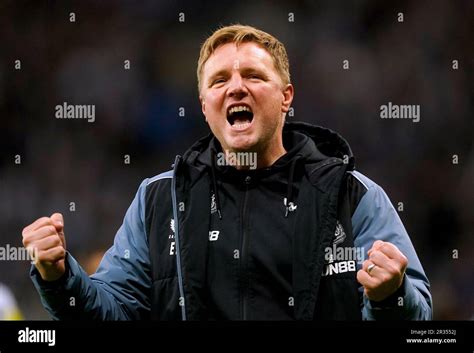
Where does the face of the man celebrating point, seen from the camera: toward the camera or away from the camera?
toward the camera

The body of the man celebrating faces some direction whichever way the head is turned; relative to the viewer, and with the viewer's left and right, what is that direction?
facing the viewer
